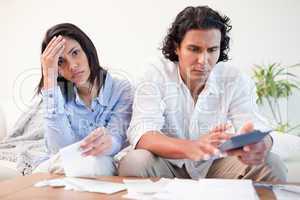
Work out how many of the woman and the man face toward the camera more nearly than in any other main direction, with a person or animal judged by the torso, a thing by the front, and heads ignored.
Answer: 2

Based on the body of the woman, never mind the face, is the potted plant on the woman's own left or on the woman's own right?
on the woman's own left

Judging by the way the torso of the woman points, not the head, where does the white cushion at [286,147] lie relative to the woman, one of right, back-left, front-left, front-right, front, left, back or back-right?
left

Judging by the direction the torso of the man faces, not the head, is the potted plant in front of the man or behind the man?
behind

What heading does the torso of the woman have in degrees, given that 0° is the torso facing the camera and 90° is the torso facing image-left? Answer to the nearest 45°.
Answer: approximately 0°

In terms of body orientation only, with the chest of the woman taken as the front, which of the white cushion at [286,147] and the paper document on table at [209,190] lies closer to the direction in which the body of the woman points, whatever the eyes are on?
the paper document on table

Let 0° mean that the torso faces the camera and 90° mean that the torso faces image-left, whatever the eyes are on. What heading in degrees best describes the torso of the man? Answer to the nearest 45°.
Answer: approximately 0°
